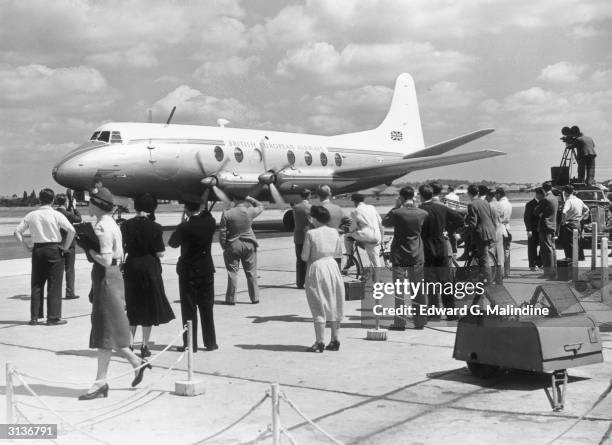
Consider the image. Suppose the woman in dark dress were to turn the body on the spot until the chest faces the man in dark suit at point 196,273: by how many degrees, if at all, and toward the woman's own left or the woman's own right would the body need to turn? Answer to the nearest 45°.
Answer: approximately 45° to the woman's own right

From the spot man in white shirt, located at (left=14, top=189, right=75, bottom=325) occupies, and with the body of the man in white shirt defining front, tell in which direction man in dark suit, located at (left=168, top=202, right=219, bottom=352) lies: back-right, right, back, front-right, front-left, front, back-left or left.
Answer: back-right

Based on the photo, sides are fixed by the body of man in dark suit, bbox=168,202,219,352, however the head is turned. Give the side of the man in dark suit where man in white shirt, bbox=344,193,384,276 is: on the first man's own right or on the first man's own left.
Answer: on the first man's own right

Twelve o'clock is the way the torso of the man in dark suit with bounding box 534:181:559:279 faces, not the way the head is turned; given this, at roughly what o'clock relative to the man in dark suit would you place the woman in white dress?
The woman in white dress is roughly at 8 o'clock from the man in dark suit.

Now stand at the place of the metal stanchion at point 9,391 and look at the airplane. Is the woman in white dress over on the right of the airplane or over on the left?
right

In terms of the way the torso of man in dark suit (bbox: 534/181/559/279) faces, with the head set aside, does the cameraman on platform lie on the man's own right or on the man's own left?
on the man's own right

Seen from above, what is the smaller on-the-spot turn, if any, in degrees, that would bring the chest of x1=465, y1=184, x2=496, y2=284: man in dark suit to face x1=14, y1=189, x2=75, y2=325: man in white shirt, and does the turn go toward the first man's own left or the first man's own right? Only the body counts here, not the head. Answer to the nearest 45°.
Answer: approximately 90° to the first man's own left

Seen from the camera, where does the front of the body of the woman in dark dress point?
away from the camera

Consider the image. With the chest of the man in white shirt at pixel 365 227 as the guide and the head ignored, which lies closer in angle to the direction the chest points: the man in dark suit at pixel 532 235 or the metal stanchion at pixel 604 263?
the man in dark suit

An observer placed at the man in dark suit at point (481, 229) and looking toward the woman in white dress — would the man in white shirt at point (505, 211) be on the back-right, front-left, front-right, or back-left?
back-right

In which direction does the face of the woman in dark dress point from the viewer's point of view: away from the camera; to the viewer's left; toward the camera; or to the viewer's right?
away from the camera

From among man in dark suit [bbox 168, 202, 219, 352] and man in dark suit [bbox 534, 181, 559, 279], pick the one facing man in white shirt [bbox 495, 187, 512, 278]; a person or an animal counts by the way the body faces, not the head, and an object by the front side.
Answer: man in dark suit [bbox 534, 181, 559, 279]

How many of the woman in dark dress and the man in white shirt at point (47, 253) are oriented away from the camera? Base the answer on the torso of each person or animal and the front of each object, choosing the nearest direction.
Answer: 2

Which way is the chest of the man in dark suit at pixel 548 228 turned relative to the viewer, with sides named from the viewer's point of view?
facing away from the viewer and to the left of the viewer
